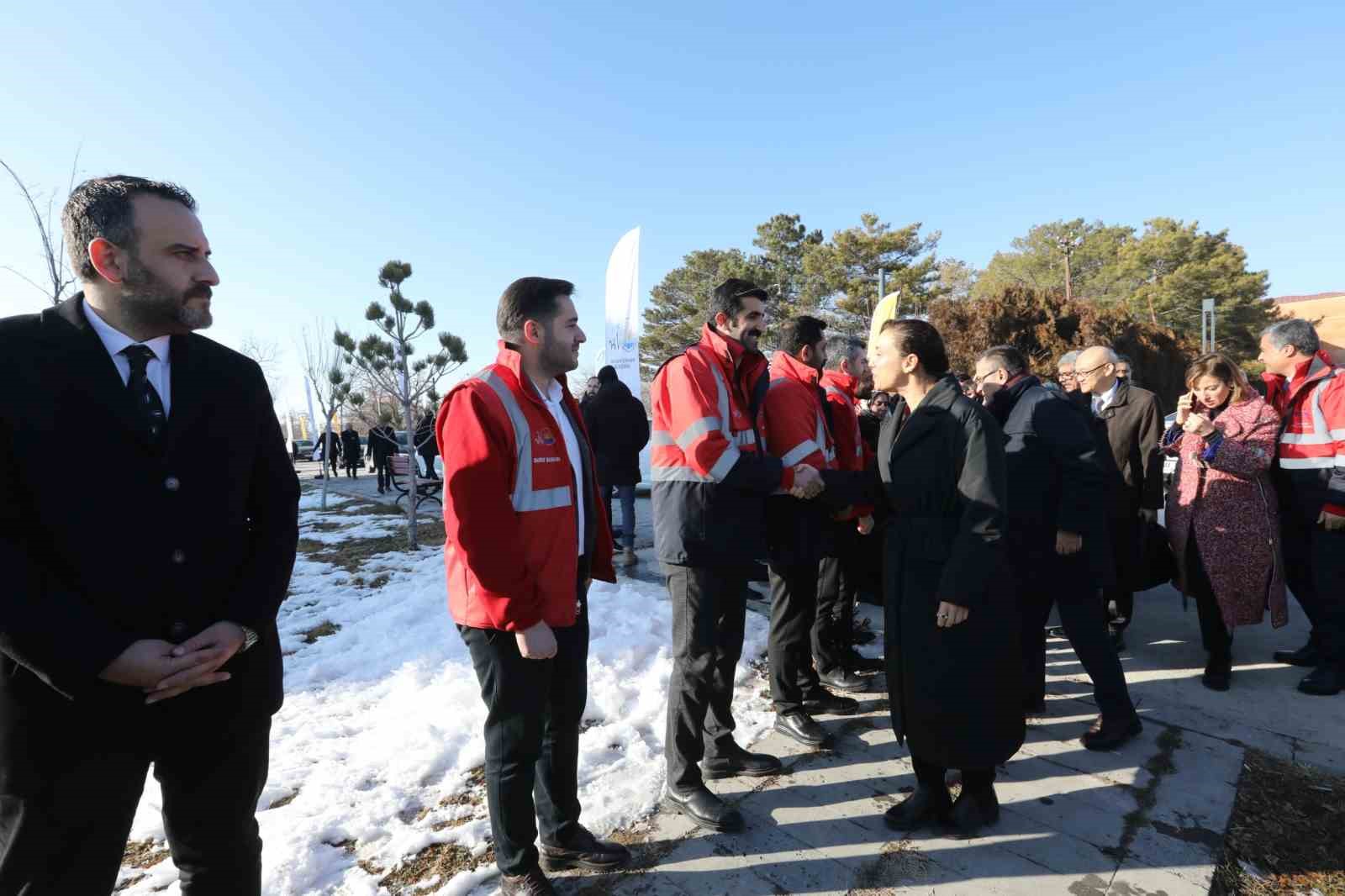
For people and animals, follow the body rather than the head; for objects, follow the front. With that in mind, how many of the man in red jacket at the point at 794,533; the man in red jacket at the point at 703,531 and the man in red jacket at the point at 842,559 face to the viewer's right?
3

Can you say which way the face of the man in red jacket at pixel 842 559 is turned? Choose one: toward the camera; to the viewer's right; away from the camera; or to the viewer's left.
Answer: to the viewer's right

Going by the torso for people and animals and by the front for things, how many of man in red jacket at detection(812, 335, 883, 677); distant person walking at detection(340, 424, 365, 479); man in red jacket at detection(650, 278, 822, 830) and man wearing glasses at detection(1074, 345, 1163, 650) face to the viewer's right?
2

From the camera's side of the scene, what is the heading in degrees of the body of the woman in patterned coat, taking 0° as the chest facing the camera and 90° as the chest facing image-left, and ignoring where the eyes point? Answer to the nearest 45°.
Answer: approximately 45°

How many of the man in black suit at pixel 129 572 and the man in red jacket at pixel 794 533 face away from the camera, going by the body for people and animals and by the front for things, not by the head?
0

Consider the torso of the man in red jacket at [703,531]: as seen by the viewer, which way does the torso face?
to the viewer's right

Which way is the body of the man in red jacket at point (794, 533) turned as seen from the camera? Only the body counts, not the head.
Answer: to the viewer's right

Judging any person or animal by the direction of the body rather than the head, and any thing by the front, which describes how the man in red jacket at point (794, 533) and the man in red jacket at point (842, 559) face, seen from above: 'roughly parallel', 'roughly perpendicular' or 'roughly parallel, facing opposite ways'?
roughly parallel

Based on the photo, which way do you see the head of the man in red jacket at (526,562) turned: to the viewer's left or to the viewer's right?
to the viewer's right

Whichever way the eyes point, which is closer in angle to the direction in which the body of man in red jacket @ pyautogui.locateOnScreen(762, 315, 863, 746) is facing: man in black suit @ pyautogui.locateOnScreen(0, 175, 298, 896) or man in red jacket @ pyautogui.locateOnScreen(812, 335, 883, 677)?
the man in red jacket @ pyautogui.locateOnScreen(812, 335, 883, 677)

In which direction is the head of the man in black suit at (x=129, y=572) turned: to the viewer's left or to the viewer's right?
to the viewer's right
